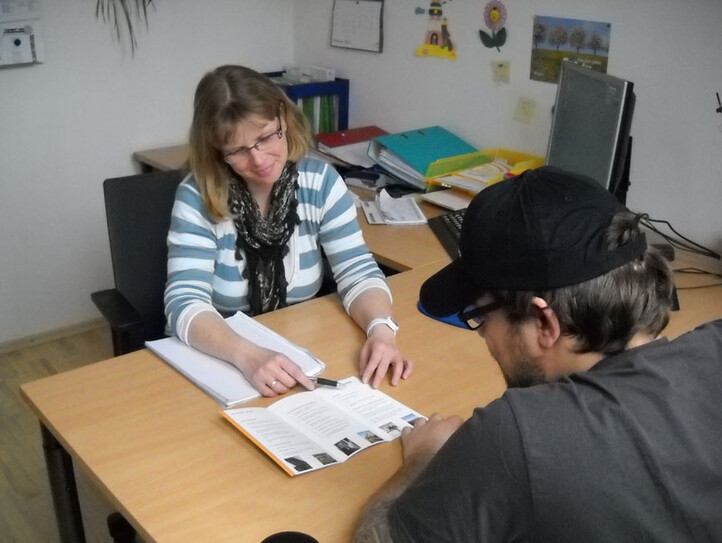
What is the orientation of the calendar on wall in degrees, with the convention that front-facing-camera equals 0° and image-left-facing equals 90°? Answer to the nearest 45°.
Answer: approximately 45°

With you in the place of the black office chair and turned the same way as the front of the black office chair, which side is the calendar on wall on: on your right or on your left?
on your left

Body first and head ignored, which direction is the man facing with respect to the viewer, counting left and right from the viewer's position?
facing away from the viewer and to the left of the viewer

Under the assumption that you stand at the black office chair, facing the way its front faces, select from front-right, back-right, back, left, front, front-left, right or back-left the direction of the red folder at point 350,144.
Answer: left

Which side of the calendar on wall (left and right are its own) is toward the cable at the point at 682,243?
left

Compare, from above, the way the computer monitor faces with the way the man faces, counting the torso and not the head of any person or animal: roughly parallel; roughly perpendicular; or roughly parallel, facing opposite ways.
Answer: roughly perpendicular

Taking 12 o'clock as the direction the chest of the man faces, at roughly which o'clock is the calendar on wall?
The calendar on wall is roughly at 1 o'clock from the man.

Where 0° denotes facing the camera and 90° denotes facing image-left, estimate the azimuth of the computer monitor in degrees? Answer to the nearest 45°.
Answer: approximately 45°

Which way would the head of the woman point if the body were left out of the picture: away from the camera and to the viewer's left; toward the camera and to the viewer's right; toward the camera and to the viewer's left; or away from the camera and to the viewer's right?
toward the camera and to the viewer's right

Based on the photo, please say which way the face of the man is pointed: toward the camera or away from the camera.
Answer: away from the camera

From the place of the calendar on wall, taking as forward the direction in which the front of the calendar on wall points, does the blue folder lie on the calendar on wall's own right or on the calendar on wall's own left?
on the calendar on wall's own left

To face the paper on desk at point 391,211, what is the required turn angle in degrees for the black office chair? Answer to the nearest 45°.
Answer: approximately 45° to its left

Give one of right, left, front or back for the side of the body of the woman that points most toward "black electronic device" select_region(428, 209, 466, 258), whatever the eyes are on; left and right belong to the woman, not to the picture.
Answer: left
